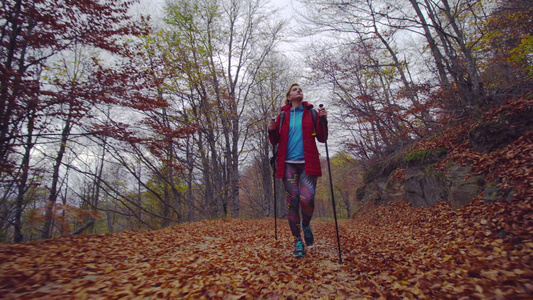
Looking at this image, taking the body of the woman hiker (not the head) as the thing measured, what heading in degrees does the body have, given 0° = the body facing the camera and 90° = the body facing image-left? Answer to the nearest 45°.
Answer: approximately 0°

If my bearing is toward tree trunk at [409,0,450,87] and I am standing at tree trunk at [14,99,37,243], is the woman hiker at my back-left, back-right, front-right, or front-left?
front-right

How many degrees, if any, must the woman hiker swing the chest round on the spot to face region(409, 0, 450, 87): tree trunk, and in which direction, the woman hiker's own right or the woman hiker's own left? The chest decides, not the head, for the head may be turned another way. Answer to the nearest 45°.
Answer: approximately 135° to the woman hiker's own left

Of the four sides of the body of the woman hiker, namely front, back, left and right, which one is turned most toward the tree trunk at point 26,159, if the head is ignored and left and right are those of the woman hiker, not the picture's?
right
